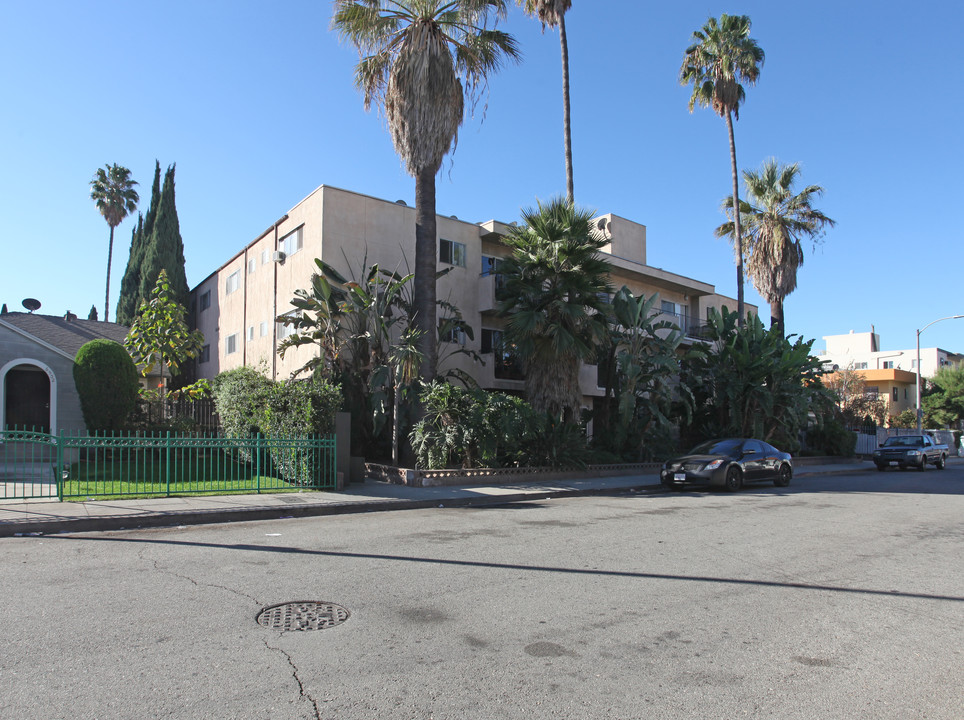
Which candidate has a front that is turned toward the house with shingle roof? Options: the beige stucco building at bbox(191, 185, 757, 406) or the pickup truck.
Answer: the pickup truck

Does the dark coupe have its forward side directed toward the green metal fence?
yes

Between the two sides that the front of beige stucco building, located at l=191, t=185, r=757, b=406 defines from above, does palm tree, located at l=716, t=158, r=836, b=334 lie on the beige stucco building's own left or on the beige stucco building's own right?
on the beige stucco building's own left

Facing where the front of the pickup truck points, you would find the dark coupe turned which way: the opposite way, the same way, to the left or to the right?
the same way

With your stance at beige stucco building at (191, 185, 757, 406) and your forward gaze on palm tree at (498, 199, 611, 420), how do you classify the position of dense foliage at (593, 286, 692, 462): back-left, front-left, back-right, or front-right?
front-left

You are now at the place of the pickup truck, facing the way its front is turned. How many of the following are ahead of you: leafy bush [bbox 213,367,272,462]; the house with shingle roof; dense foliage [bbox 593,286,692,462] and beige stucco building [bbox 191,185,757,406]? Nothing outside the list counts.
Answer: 4

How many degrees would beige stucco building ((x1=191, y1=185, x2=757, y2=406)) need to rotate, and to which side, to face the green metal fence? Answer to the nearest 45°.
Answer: approximately 45° to its right

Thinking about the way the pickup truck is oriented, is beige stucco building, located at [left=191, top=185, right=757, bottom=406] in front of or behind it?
in front

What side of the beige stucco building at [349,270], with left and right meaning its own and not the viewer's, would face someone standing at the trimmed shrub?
right

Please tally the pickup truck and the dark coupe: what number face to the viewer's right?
0

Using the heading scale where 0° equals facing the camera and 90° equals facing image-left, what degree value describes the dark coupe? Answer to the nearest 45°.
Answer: approximately 45°

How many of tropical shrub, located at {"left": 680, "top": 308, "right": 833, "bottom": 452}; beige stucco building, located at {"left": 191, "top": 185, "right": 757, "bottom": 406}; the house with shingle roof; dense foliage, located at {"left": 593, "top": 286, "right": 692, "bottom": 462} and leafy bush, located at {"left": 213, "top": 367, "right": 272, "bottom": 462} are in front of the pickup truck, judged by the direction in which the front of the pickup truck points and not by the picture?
5
